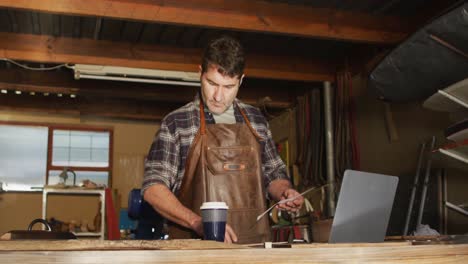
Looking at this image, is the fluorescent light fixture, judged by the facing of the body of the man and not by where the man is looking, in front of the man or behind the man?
behind

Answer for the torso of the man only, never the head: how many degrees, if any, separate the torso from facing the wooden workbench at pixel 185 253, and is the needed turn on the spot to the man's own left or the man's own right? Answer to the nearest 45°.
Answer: approximately 45° to the man's own right

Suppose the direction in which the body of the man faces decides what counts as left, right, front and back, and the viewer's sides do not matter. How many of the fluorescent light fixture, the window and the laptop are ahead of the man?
1

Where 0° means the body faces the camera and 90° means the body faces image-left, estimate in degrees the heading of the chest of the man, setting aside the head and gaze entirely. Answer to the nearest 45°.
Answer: approximately 315°

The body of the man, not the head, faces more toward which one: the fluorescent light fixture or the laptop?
the laptop
